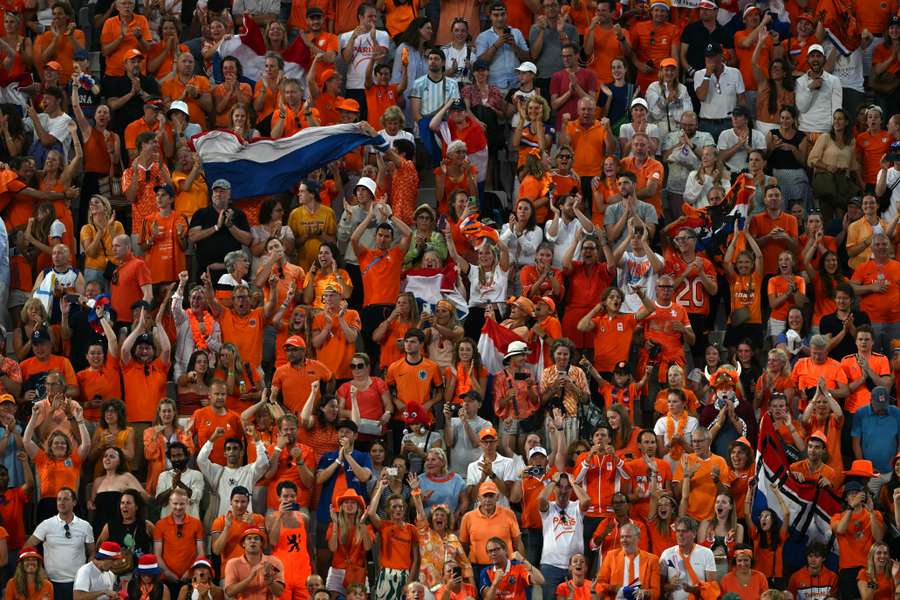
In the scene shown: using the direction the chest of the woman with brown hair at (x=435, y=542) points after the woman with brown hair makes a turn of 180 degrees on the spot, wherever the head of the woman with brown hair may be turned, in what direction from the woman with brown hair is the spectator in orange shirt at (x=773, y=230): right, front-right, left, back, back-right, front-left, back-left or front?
front-right

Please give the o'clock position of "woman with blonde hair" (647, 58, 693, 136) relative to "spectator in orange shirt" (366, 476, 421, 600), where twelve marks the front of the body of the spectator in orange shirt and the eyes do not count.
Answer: The woman with blonde hair is roughly at 7 o'clock from the spectator in orange shirt.

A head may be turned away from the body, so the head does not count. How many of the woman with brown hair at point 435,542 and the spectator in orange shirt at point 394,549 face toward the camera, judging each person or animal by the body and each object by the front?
2

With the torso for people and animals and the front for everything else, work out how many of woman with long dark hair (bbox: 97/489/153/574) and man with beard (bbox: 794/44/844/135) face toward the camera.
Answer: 2

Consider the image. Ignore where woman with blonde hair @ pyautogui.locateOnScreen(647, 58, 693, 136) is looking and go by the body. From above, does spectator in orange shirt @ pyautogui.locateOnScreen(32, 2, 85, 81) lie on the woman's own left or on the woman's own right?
on the woman's own right

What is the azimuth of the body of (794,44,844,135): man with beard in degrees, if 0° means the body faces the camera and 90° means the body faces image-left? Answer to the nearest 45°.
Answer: approximately 0°

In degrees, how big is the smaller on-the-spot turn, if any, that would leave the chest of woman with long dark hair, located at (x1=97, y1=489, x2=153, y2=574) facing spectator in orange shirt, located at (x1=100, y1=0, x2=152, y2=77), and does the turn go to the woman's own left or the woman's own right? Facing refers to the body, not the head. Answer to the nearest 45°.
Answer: approximately 180°
